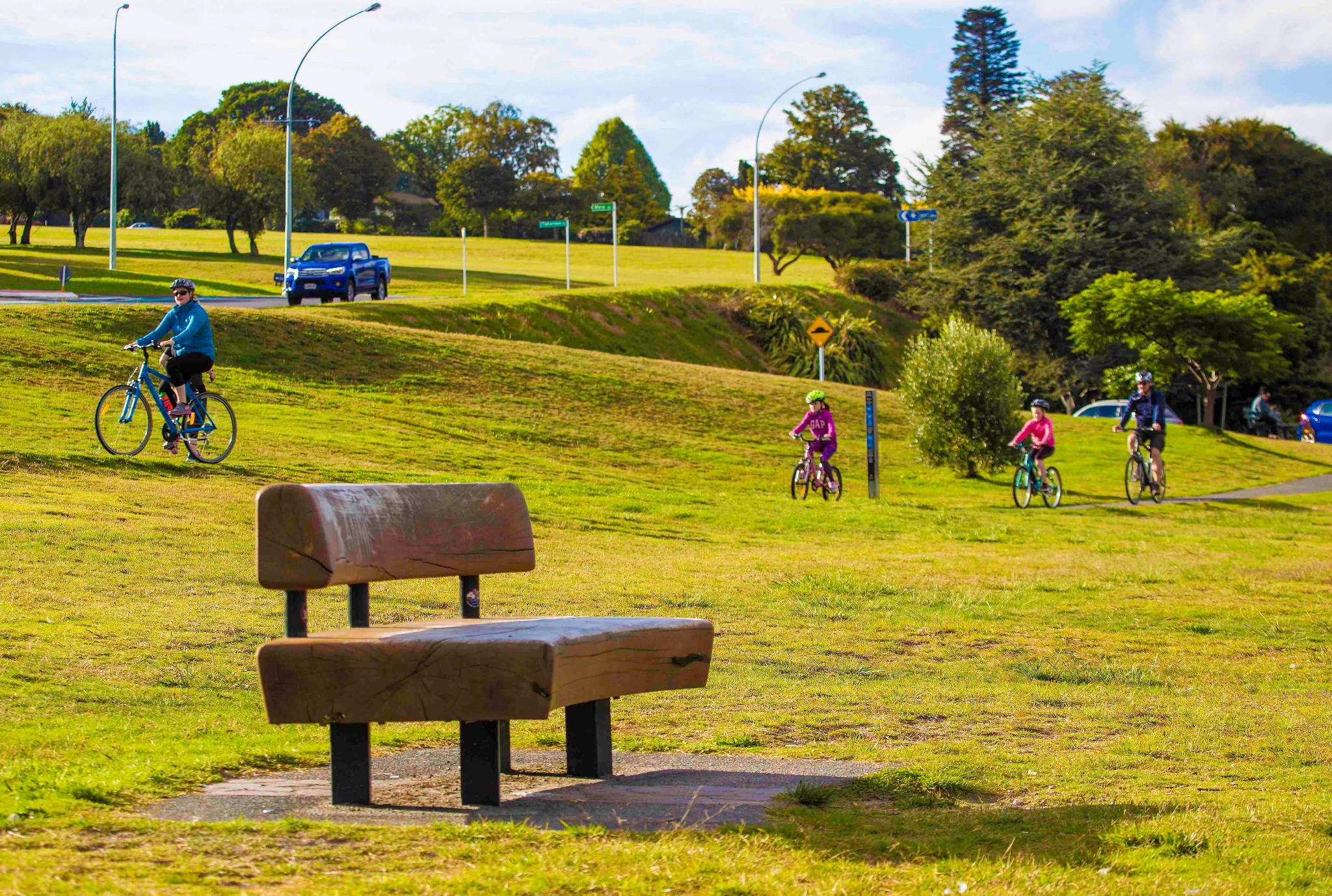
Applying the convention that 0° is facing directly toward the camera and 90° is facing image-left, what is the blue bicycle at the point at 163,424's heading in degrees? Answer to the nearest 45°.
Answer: approximately 45°

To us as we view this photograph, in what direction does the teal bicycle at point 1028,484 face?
facing the viewer and to the left of the viewer

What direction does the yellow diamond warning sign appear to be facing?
toward the camera

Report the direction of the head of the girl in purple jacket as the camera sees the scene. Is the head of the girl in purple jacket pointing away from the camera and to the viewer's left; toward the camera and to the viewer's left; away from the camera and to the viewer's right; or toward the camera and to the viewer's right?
toward the camera and to the viewer's left

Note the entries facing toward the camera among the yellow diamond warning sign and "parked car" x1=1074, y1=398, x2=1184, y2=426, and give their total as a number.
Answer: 1

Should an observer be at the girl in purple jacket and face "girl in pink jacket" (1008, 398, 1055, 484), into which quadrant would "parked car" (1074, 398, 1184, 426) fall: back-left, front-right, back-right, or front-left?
front-left

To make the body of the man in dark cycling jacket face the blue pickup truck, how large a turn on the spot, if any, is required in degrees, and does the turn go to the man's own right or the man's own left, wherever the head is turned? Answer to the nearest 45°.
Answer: approximately 90° to the man's own right

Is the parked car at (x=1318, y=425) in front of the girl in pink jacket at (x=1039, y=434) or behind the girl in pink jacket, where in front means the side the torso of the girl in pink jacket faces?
behind

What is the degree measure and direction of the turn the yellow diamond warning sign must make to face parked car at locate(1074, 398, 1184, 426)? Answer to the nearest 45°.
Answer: approximately 135° to its left

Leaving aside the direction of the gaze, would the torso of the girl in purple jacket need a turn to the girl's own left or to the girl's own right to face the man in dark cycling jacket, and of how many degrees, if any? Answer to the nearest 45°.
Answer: approximately 135° to the girl's own left

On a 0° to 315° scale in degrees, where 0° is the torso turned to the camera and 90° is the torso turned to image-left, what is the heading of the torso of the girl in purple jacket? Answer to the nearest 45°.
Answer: approximately 45°

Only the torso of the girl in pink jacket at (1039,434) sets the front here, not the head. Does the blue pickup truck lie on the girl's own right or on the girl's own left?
on the girl's own right

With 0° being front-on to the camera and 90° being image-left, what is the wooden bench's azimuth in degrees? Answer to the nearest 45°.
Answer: approximately 315°

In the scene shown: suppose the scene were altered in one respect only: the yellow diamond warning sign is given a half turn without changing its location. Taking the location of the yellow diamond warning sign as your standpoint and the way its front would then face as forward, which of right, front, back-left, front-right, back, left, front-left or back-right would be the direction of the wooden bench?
back

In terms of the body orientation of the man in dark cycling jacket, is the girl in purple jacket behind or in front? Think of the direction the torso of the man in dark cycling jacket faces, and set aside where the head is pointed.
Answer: in front
